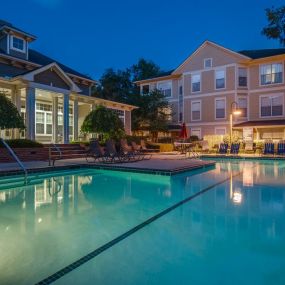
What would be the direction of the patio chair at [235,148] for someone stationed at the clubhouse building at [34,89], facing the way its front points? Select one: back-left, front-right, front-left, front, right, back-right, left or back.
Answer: front-left

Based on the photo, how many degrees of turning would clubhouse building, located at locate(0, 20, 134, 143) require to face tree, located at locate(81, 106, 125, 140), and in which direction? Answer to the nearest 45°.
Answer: approximately 45° to its left

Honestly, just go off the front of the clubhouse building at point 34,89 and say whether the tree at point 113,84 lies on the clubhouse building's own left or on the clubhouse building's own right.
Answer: on the clubhouse building's own left

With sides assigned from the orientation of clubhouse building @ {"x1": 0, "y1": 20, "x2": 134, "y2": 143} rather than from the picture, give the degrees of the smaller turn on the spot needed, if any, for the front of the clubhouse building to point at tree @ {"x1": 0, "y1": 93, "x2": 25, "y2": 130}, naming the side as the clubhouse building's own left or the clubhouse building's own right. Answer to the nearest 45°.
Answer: approximately 45° to the clubhouse building's own right
